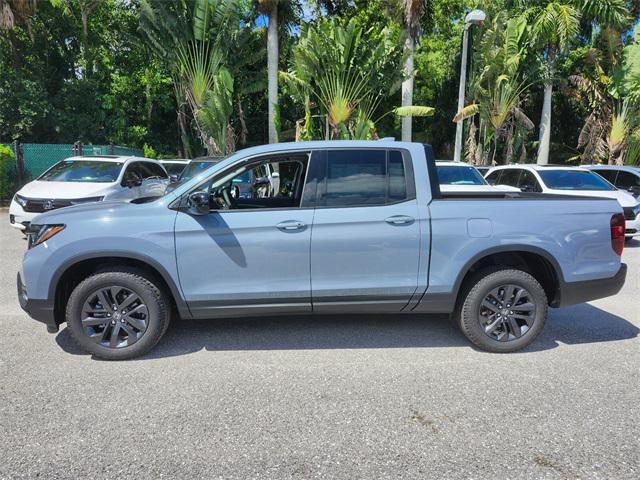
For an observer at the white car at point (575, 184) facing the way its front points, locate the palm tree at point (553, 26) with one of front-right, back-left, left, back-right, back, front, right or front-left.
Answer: back-left

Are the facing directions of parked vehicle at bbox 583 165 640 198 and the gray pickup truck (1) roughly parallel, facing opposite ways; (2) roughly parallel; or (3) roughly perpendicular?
roughly perpendicular

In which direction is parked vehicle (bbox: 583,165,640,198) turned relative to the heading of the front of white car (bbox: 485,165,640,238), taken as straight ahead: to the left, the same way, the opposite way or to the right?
the same way

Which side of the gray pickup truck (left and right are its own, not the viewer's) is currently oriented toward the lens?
left

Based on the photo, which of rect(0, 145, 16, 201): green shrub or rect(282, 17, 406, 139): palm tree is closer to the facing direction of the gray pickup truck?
the green shrub

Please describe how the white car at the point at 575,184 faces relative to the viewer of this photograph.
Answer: facing the viewer and to the right of the viewer

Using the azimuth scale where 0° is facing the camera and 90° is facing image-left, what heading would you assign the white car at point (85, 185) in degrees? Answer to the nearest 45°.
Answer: approximately 45°

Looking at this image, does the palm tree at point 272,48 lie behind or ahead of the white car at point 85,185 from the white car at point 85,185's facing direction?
behind

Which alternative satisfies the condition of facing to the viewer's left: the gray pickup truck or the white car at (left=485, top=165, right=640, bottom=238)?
the gray pickup truck
